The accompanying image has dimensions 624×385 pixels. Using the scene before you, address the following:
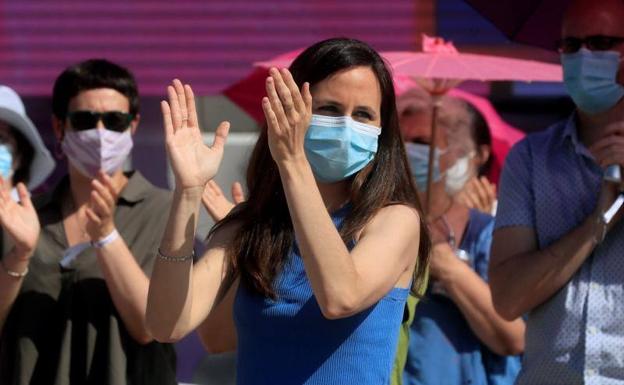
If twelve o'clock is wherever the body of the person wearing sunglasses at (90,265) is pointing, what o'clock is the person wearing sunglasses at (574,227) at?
the person wearing sunglasses at (574,227) is roughly at 10 o'clock from the person wearing sunglasses at (90,265).

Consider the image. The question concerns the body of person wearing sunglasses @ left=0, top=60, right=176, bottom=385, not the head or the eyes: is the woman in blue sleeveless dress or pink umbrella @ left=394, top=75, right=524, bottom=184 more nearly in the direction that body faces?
the woman in blue sleeveless dress

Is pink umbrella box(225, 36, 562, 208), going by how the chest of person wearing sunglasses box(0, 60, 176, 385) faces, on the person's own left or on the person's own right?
on the person's own left

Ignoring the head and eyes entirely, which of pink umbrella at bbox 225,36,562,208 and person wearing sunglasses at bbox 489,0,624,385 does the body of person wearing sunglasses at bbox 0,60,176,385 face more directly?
the person wearing sunglasses

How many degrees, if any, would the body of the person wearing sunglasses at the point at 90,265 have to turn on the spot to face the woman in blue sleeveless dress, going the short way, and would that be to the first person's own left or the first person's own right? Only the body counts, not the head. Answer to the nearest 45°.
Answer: approximately 45° to the first person's own left

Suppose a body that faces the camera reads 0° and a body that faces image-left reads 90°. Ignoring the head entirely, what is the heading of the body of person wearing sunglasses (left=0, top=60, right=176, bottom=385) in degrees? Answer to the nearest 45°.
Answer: approximately 0°

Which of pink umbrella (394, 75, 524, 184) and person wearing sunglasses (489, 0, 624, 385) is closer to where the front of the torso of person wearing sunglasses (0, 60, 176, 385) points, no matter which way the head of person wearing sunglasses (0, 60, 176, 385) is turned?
the person wearing sunglasses

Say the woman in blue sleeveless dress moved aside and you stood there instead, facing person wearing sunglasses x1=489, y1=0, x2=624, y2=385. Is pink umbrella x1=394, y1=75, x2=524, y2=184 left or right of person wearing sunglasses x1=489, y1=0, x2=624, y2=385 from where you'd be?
left

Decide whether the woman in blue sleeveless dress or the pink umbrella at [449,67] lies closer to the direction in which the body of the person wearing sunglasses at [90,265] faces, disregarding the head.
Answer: the woman in blue sleeveless dress
